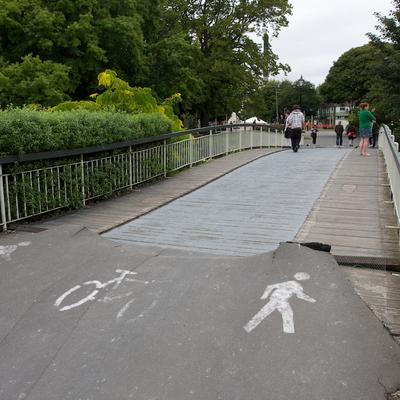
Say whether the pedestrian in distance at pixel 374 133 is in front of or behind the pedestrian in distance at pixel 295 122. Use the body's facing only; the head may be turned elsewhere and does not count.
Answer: in front
